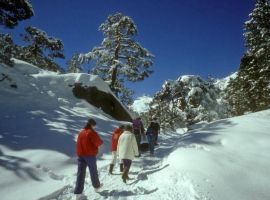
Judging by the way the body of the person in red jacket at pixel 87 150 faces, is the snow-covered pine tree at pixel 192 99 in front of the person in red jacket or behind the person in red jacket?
in front

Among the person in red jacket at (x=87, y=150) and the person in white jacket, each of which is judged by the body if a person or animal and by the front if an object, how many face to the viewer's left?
0

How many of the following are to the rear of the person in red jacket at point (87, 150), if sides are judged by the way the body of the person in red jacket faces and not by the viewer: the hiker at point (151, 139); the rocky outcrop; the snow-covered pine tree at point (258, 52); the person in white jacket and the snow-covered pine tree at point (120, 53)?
0

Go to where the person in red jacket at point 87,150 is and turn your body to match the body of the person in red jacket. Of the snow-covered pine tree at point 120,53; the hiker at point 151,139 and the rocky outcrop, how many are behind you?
0

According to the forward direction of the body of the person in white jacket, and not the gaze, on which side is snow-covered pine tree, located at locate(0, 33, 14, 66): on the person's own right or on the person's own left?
on the person's own left

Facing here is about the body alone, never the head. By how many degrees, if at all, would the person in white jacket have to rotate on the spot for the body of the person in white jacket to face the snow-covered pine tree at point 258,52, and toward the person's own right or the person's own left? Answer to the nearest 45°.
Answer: approximately 45° to the person's own right

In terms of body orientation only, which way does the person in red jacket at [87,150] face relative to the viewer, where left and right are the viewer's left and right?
facing away from the viewer and to the right of the viewer

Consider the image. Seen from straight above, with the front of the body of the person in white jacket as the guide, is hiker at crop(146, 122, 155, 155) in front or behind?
in front

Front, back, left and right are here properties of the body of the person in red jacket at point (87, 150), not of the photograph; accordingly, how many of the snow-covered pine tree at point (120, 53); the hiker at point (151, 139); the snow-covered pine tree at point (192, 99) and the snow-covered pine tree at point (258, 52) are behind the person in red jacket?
0

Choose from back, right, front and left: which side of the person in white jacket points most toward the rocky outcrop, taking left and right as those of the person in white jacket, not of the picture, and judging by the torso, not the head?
front

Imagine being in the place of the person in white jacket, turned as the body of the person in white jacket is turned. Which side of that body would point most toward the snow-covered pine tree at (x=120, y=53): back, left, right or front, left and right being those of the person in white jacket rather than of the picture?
front

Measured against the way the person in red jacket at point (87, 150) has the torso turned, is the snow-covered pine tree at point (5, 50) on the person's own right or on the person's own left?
on the person's own left

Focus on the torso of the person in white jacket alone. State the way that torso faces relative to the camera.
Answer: away from the camera
